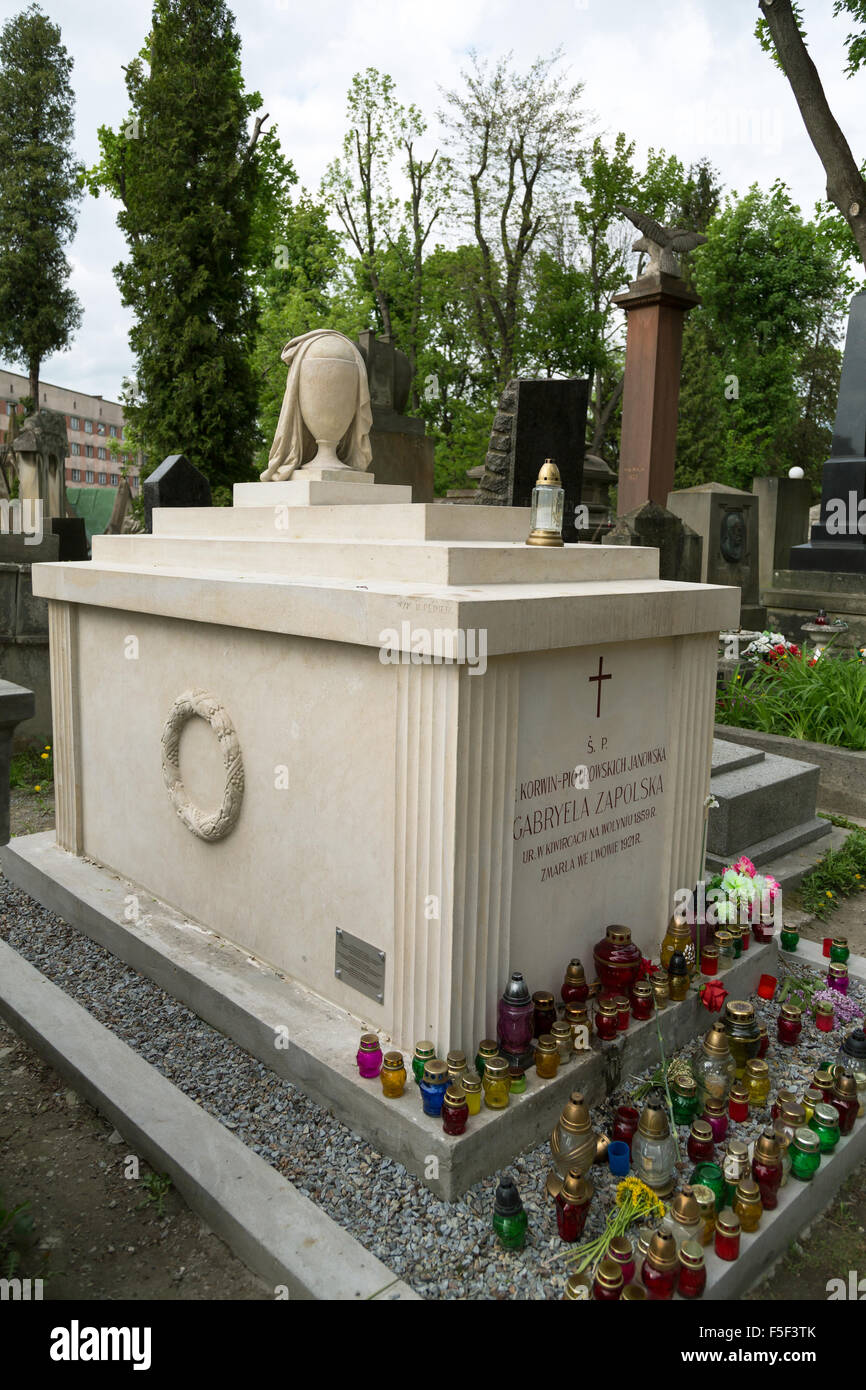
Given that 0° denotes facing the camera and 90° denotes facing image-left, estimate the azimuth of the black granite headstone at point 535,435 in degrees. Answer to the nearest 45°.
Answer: approximately 315°

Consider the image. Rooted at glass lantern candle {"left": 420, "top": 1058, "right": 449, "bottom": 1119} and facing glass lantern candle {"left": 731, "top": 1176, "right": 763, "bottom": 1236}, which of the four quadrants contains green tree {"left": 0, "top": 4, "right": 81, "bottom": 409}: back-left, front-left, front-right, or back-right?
back-left
